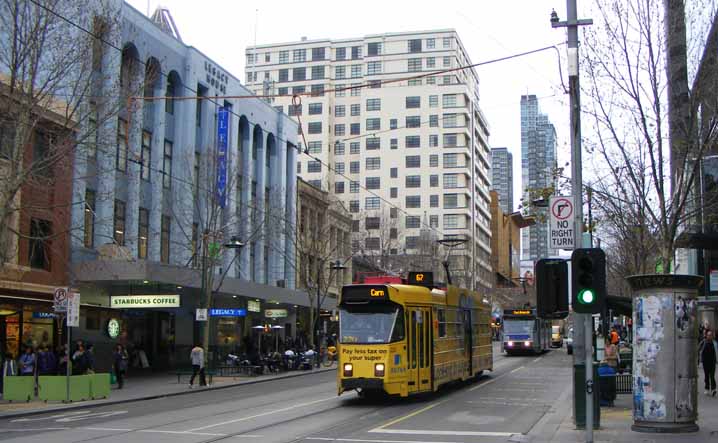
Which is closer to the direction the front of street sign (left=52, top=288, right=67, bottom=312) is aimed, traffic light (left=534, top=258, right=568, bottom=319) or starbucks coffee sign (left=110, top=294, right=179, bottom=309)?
the traffic light

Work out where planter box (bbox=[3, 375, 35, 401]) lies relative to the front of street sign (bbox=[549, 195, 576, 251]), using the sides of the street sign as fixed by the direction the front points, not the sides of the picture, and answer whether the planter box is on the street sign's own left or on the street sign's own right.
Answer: on the street sign's own right

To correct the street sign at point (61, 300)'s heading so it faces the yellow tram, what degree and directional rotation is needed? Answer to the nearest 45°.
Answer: approximately 45° to its left

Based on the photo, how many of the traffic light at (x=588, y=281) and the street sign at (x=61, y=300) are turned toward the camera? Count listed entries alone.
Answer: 2

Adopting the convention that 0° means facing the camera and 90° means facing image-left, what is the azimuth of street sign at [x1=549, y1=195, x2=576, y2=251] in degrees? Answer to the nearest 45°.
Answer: approximately 0°

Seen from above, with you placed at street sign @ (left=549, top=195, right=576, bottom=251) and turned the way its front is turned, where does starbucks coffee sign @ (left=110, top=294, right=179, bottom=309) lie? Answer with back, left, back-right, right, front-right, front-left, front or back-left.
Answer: back-right

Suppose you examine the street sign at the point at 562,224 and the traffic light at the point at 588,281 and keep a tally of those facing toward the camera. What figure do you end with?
2

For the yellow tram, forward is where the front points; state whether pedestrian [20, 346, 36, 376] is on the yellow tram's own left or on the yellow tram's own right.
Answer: on the yellow tram's own right

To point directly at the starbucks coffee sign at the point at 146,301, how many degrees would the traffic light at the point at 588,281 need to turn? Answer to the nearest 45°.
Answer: approximately 135° to its right

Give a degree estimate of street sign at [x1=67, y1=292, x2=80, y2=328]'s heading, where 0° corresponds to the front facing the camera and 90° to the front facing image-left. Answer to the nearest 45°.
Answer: approximately 0°
